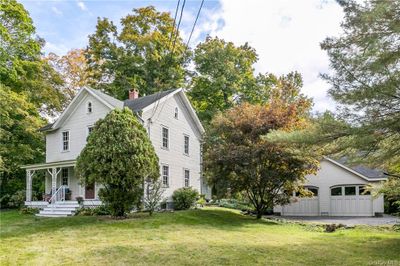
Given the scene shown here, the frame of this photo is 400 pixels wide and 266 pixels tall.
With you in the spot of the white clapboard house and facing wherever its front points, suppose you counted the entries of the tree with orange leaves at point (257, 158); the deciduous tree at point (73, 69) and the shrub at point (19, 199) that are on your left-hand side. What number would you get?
1

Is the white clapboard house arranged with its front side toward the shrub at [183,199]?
no

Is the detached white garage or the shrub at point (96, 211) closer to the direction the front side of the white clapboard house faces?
the shrub

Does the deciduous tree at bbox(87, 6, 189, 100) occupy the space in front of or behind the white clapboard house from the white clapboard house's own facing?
behind

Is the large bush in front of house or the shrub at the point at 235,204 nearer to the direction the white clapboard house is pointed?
the large bush in front of house

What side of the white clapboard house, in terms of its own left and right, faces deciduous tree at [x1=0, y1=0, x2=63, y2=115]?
right

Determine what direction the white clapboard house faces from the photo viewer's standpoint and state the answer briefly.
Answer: facing the viewer and to the left of the viewer

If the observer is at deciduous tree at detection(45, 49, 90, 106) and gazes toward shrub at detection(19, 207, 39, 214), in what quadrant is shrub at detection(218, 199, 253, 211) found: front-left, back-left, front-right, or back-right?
front-left

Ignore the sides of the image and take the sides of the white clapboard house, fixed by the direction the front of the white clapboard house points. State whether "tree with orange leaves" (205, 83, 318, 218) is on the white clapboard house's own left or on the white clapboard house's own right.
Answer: on the white clapboard house's own left
